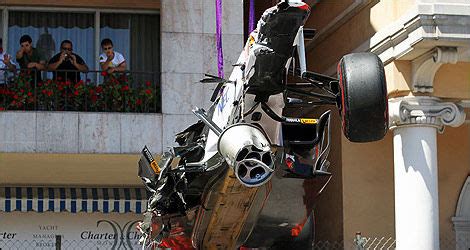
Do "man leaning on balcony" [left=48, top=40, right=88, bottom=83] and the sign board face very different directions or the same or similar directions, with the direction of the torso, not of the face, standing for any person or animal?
same or similar directions

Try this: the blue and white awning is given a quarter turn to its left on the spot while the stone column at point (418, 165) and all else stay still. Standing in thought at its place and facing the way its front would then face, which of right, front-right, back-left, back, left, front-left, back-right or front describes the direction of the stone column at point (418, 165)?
front-right

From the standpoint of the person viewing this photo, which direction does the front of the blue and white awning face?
facing the viewer

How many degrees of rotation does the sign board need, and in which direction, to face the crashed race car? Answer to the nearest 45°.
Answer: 0° — it already faces it

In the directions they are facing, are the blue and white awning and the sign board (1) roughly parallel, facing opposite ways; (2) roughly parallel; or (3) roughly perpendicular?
roughly parallel

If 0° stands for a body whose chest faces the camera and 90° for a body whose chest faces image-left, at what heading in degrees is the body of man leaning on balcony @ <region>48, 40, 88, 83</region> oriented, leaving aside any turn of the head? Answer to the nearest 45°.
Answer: approximately 0°

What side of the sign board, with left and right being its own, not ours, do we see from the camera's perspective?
front

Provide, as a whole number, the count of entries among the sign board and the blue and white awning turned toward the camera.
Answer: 2
